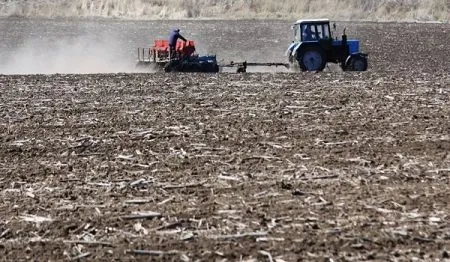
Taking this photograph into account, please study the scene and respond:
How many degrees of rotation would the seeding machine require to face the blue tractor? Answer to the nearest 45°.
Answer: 0° — it already faces it

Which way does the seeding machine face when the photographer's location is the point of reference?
facing to the right of the viewer

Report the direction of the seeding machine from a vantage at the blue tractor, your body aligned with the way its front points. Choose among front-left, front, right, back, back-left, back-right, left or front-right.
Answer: back

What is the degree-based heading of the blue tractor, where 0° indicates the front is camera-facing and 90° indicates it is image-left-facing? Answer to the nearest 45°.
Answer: approximately 270°

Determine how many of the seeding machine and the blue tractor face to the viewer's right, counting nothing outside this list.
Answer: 2
